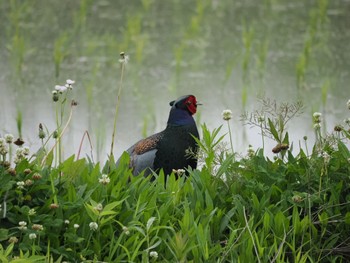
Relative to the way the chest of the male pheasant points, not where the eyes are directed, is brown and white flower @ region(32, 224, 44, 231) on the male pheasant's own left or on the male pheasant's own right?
on the male pheasant's own right

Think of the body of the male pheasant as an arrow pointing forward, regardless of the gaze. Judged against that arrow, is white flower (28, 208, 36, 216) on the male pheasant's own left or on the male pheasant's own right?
on the male pheasant's own right

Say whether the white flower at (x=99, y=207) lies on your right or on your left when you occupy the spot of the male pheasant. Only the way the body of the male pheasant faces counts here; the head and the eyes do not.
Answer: on your right

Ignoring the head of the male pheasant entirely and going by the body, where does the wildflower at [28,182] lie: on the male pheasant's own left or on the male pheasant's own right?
on the male pheasant's own right

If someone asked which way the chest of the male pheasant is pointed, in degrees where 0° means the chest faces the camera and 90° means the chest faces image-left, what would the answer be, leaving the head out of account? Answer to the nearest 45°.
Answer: approximately 315°

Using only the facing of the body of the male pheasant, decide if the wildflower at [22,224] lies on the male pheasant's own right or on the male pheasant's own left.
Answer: on the male pheasant's own right
